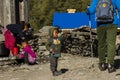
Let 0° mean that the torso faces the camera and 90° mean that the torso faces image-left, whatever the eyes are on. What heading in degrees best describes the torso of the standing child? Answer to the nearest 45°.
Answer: approximately 315°

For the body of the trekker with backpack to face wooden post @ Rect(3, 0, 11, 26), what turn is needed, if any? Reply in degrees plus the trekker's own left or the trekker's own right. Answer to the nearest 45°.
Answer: approximately 45° to the trekker's own left

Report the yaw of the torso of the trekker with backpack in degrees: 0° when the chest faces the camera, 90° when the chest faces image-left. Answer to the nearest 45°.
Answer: approximately 180°

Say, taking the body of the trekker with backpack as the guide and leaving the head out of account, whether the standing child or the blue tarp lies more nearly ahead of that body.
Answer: the blue tarp

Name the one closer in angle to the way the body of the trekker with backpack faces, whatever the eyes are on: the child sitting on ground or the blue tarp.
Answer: the blue tarp

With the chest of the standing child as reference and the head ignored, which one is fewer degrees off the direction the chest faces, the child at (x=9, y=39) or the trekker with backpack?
the trekker with backpack

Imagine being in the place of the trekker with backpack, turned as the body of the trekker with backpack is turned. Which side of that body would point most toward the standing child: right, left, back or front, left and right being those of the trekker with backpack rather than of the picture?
left

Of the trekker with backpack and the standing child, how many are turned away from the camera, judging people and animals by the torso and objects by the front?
1

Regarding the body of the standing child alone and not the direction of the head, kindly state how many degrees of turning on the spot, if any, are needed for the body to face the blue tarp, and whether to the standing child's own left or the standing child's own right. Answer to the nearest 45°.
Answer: approximately 135° to the standing child's own left

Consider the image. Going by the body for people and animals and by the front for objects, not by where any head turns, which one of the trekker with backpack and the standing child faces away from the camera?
the trekker with backpack
